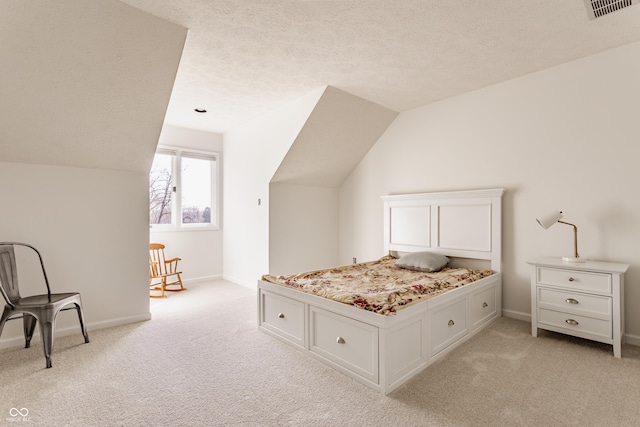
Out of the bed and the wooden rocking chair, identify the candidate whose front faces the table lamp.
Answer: the wooden rocking chair

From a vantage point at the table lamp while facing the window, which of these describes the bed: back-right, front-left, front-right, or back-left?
front-left

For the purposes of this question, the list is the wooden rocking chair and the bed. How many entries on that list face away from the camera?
0

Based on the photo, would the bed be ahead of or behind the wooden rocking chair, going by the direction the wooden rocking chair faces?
ahead

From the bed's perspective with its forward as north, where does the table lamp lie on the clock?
The table lamp is roughly at 7 o'clock from the bed.

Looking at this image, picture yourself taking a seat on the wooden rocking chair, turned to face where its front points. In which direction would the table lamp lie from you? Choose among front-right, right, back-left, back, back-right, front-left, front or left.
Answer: front

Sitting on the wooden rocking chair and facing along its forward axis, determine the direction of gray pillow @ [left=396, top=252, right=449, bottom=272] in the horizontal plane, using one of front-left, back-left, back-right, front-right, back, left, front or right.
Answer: front

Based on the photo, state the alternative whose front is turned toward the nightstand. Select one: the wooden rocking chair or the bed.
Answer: the wooden rocking chair

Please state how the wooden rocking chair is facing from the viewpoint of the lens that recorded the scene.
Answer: facing the viewer and to the right of the viewer

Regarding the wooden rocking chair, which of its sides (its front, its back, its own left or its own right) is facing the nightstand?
front

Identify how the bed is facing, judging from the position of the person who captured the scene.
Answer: facing the viewer and to the left of the viewer

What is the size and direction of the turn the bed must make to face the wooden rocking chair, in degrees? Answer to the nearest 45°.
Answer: approximately 45° to its right
